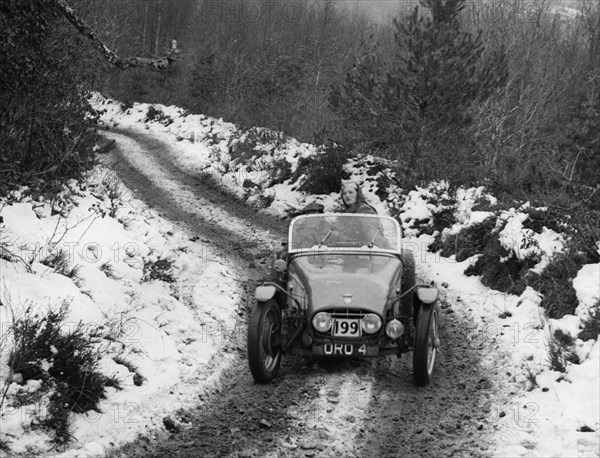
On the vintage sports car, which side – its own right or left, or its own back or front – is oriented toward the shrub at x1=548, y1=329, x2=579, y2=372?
left

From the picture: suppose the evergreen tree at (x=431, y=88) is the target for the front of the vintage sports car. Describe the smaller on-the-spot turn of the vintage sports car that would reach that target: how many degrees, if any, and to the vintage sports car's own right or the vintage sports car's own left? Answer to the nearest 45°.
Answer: approximately 180°

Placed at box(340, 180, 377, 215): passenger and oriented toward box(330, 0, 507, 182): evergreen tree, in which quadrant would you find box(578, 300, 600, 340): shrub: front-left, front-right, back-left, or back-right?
back-right

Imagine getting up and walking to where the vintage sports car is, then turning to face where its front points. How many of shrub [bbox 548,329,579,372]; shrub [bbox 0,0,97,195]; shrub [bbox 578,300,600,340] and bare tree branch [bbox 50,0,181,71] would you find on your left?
2

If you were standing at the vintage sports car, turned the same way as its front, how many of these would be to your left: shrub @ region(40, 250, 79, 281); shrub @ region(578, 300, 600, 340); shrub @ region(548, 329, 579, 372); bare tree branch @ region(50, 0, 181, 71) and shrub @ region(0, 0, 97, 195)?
2

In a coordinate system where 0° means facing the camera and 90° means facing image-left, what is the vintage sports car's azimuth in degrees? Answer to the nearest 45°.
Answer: approximately 0°

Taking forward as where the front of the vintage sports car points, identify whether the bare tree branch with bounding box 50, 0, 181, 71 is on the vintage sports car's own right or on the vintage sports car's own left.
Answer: on the vintage sports car's own right

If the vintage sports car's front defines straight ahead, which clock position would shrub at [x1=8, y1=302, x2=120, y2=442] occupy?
The shrub is roughly at 2 o'clock from the vintage sports car.

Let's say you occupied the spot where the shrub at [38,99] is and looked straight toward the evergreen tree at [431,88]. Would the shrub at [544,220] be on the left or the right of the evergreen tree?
right

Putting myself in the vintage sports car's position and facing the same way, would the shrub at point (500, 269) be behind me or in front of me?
behind

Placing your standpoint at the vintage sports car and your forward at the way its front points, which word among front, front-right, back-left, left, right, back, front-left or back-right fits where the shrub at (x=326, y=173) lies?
back

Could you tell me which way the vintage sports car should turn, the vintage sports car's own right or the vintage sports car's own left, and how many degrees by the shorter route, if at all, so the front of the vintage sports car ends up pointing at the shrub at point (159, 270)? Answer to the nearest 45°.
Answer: approximately 135° to the vintage sports car's own right

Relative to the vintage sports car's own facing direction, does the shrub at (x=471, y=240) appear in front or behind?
behind

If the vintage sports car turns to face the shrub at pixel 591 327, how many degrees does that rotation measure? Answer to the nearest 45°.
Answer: approximately 90° to its left
